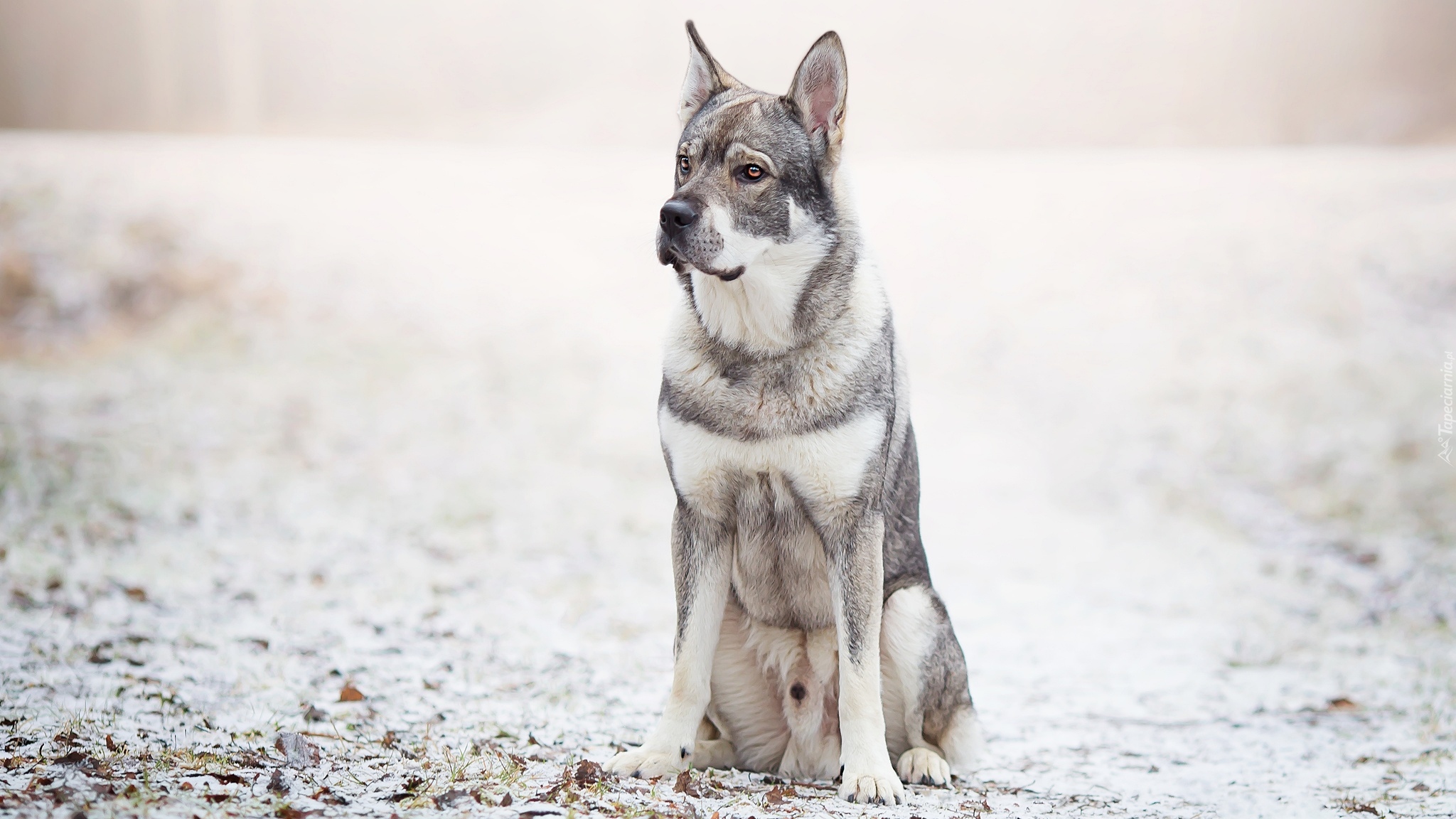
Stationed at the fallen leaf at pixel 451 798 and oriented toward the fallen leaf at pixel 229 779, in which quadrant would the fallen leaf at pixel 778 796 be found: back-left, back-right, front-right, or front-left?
back-right

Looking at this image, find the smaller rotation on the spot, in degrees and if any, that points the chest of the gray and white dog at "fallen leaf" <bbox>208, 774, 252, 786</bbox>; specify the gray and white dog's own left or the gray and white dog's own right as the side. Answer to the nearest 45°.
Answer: approximately 45° to the gray and white dog's own right

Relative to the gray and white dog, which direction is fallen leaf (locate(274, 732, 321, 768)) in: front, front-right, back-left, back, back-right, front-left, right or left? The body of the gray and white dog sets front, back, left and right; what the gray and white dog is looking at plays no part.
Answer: front-right

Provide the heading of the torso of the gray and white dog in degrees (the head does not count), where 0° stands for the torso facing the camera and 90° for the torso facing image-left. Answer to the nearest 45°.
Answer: approximately 45°

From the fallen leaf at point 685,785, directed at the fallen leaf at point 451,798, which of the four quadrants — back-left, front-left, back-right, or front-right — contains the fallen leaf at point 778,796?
back-left
